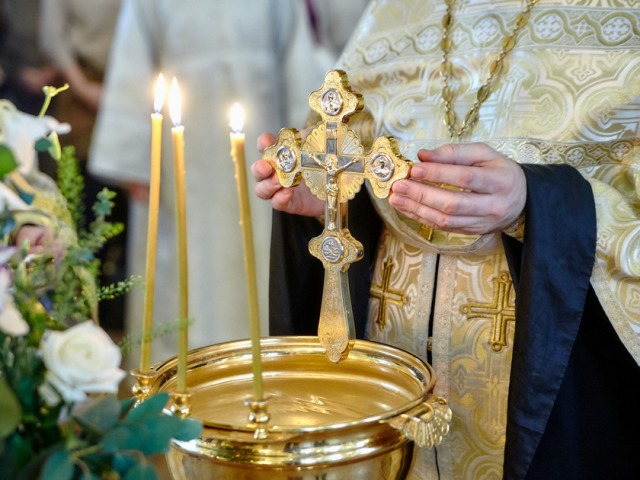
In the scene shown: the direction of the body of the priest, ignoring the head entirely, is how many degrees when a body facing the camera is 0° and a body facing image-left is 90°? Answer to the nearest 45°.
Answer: approximately 45°

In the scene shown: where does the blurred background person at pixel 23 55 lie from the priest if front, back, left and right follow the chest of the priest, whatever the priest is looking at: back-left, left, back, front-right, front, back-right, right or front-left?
right

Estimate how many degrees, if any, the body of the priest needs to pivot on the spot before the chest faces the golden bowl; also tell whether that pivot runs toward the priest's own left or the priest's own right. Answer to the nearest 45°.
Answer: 0° — they already face it

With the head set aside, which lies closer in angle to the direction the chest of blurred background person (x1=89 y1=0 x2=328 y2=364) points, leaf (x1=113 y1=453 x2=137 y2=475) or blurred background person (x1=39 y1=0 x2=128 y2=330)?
the leaf

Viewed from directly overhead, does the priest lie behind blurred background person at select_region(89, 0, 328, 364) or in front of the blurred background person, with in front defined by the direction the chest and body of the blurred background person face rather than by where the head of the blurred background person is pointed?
in front

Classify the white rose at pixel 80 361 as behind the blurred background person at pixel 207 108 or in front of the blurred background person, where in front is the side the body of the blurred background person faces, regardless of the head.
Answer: in front

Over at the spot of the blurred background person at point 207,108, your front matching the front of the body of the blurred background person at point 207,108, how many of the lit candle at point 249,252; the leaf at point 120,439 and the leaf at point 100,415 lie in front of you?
3

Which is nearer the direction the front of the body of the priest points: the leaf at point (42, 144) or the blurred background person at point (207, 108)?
the leaf

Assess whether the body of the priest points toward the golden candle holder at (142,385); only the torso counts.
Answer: yes

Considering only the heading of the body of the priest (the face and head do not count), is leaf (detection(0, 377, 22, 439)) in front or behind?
in front
